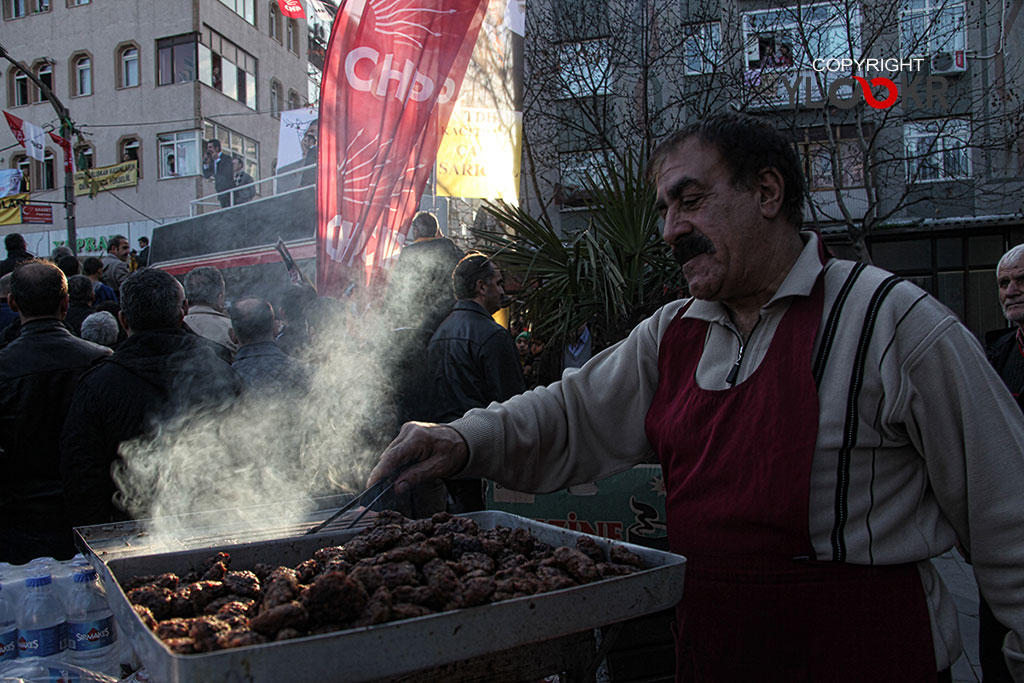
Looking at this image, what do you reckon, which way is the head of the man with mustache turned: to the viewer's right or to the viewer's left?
to the viewer's left

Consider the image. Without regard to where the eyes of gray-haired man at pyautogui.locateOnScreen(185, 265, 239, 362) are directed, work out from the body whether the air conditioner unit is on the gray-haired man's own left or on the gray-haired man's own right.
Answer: on the gray-haired man's own right

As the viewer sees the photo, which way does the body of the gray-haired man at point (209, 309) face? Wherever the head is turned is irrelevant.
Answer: away from the camera

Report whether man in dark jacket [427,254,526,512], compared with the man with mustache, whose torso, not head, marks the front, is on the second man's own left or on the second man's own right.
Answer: on the second man's own right

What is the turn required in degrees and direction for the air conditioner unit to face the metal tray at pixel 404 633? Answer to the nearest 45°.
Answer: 0° — it already faces it

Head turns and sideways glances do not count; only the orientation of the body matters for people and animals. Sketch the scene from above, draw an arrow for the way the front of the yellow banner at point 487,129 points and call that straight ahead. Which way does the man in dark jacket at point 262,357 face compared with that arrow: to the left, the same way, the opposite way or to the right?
the opposite way

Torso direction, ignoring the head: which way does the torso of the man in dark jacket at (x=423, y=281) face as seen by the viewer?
away from the camera

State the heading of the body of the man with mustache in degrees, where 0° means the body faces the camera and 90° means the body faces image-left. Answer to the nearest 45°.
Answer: approximately 45°

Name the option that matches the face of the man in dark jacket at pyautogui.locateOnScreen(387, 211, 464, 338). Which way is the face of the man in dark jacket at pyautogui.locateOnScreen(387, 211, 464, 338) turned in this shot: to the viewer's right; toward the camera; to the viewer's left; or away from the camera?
away from the camera

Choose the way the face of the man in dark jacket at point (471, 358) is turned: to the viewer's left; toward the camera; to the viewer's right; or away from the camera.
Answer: to the viewer's right

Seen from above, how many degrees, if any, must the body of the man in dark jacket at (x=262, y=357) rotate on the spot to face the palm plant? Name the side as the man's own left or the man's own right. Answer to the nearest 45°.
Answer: approximately 90° to the man's own right

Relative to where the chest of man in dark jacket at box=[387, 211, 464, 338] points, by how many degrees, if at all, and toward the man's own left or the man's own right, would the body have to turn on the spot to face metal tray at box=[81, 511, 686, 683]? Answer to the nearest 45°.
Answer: approximately 180°
